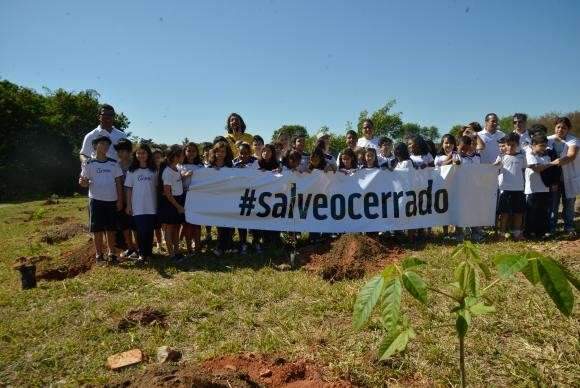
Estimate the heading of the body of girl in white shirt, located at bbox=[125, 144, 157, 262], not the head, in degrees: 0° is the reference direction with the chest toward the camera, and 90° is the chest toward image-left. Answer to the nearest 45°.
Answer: approximately 0°

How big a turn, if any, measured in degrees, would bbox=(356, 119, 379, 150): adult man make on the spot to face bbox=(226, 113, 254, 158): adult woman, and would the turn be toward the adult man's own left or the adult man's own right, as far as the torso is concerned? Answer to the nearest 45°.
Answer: approximately 90° to the adult man's own right

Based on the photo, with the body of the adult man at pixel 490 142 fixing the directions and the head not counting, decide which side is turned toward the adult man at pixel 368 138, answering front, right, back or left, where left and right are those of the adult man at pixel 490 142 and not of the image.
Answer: right

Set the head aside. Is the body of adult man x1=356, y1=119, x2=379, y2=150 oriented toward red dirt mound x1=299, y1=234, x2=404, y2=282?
yes

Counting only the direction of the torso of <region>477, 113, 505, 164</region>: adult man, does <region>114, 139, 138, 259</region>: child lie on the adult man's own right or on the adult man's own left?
on the adult man's own right
